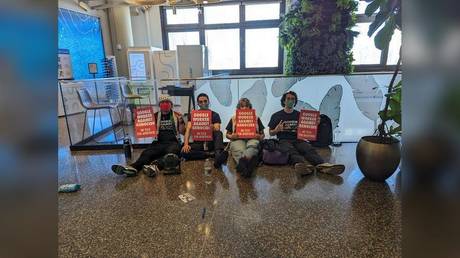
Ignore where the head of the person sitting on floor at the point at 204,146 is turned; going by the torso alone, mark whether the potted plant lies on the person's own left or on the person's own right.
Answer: on the person's own left

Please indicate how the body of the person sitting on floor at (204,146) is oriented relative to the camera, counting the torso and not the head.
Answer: toward the camera

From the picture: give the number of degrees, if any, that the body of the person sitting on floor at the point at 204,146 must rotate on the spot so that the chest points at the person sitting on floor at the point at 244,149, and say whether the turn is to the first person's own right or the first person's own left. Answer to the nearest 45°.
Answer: approximately 45° to the first person's own left

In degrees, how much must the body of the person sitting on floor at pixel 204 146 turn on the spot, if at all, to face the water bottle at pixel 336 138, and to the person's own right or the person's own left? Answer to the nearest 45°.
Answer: approximately 90° to the person's own left

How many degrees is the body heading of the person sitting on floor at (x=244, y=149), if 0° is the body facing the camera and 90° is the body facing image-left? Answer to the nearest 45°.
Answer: approximately 0°

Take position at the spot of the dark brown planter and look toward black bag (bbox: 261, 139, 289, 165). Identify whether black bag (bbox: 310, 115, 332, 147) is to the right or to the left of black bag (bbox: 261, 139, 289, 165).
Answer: right

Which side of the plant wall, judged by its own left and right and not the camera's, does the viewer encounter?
front

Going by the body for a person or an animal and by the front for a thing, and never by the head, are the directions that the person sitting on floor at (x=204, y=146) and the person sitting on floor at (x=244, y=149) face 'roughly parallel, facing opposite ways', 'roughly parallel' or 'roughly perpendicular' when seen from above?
roughly parallel

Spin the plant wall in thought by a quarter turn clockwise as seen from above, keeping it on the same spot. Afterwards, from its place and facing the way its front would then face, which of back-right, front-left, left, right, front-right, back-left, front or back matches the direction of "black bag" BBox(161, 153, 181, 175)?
front-left

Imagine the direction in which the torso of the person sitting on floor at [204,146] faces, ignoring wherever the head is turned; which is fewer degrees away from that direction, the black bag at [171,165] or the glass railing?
the black bag

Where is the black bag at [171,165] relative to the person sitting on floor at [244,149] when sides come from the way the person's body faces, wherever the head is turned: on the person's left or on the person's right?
on the person's right

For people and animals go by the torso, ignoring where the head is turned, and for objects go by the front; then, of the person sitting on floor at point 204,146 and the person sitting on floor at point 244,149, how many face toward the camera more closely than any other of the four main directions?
2

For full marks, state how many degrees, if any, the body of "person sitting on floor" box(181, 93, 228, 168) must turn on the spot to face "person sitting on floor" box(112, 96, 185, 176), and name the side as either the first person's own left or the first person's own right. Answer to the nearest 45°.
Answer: approximately 90° to the first person's own right

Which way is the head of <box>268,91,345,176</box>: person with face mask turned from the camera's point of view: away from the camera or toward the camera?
toward the camera

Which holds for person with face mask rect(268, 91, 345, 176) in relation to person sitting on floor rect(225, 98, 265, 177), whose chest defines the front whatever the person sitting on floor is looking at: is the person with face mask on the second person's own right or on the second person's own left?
on the second person's own left

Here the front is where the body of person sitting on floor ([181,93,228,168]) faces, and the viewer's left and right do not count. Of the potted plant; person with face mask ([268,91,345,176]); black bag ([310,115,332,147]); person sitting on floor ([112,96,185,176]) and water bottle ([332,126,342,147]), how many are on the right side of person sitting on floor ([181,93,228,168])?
1

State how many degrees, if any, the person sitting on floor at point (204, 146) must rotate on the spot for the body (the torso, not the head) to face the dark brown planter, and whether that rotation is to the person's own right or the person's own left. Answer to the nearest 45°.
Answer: approximately 45° to the person's own left

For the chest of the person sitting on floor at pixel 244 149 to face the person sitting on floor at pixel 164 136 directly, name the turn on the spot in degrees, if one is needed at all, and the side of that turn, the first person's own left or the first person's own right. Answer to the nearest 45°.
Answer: approximately 90° to the first person's own right
